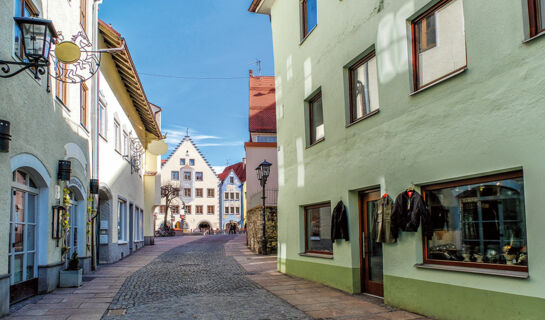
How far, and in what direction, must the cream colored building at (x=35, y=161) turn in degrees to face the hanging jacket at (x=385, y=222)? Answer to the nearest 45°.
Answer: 0° — it already faces it

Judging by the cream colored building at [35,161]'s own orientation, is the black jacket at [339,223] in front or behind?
in front

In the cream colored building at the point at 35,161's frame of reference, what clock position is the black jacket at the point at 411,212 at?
The black jacket is roughly at 12 o'clock from the cream colored building.

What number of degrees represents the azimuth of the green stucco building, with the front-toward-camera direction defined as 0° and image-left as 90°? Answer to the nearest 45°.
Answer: approximately 45°

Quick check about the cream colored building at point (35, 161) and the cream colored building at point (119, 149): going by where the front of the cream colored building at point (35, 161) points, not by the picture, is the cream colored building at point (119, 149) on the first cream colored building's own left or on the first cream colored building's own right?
on the first cream colored building's own left

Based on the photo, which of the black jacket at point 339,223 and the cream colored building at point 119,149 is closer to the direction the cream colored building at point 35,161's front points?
the black jacket

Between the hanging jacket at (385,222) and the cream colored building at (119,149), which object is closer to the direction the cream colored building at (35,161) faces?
the hanging jacket

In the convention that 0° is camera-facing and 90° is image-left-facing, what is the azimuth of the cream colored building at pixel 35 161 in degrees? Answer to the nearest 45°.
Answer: approximately 315°
